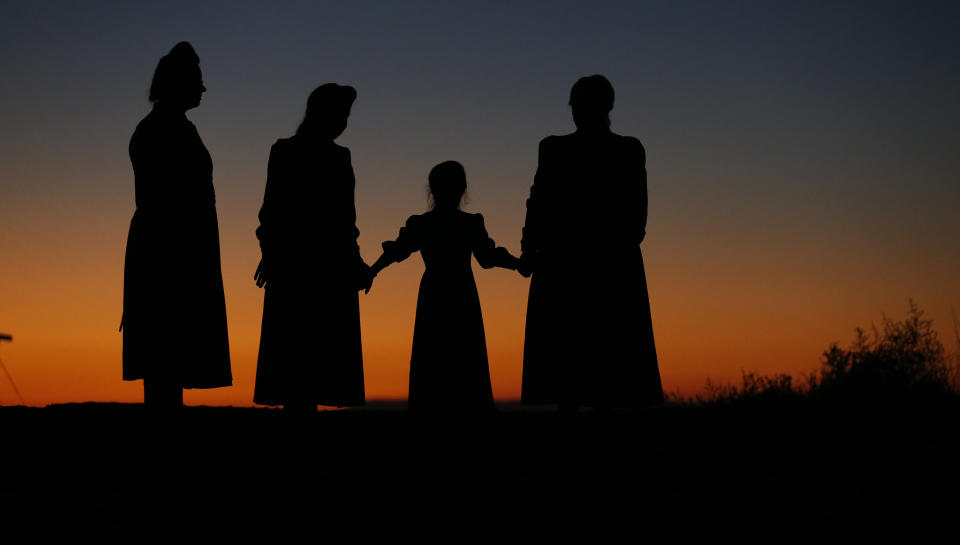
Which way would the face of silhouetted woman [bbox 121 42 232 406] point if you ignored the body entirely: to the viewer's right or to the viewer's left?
to the viewer's right

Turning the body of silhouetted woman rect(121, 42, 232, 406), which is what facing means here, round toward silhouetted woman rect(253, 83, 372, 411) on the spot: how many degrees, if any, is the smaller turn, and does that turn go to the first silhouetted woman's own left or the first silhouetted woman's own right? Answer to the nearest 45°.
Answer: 0° — they already face them

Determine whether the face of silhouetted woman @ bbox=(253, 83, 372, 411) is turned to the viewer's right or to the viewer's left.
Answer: to the viewer's right

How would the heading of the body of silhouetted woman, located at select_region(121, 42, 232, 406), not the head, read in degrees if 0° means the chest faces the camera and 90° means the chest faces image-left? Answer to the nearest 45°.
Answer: approximately 270°

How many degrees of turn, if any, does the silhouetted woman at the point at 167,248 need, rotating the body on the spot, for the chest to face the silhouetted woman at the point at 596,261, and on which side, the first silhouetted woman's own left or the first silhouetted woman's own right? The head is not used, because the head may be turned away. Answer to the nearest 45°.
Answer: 0° — they already face them

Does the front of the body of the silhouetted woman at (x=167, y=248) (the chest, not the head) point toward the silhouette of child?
yes
